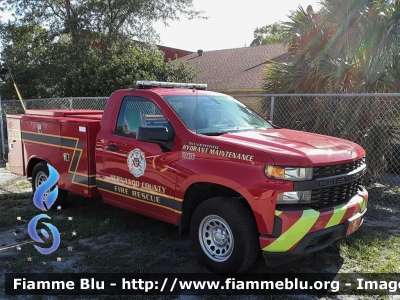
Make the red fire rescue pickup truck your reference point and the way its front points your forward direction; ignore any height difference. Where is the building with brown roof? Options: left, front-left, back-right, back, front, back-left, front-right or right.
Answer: back-left

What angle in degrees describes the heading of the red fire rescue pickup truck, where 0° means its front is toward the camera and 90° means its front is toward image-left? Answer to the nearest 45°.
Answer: approximately 315°

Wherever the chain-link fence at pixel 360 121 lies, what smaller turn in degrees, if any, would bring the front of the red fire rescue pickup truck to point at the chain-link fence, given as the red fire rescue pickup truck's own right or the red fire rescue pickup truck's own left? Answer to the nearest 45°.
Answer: approximately 90° to the red fire rescue pickup truck's own left

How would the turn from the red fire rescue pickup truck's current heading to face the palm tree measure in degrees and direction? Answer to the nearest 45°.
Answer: approximately 90° to its left
